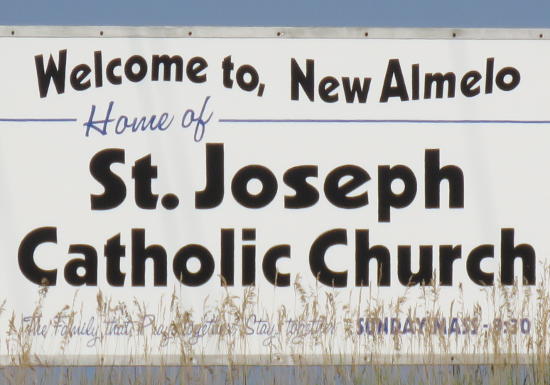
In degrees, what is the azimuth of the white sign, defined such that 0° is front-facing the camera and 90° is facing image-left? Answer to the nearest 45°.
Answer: approximately 0°
